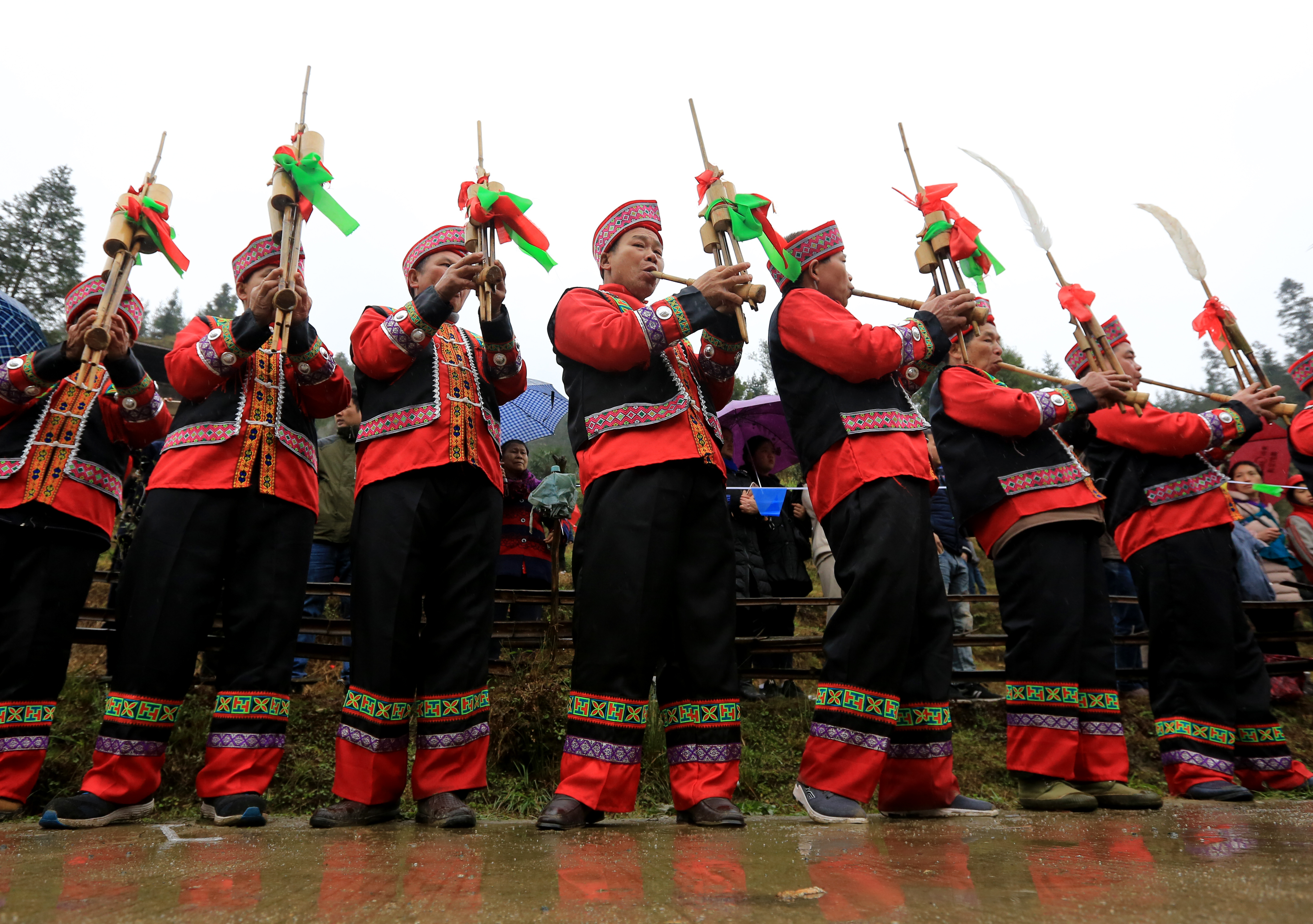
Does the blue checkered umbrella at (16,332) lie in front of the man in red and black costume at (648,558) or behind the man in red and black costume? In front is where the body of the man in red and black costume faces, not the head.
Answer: behind

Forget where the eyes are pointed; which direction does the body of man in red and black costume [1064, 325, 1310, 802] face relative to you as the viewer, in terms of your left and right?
facing to the right of the viewer

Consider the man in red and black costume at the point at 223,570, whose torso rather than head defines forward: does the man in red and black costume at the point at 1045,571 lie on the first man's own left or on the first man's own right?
on the first man's own left

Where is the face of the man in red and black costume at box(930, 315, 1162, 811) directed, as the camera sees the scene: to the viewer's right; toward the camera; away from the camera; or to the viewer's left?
to the viewer's right

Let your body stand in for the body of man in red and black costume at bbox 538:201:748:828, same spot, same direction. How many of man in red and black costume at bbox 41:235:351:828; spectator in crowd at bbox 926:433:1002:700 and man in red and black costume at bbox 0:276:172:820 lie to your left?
1

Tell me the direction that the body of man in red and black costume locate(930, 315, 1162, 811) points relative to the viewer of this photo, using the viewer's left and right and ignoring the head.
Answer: facing to the right of the viewer

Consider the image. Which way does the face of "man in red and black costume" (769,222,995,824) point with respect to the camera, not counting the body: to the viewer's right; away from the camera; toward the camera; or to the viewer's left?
to the viewer's right

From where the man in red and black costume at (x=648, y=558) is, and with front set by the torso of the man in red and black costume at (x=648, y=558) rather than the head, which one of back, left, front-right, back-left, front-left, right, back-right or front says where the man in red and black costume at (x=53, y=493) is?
back-right

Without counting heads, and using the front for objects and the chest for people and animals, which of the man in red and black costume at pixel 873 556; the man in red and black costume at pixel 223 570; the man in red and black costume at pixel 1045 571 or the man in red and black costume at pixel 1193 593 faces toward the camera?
the man in red and black costume at pixel 223 570

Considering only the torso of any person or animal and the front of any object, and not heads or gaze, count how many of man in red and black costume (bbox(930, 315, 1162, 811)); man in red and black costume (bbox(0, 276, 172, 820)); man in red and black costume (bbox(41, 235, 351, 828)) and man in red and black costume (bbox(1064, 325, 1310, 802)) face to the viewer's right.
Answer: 2
